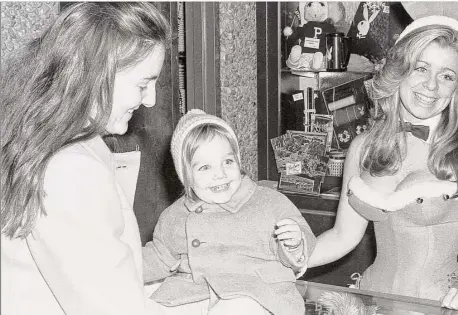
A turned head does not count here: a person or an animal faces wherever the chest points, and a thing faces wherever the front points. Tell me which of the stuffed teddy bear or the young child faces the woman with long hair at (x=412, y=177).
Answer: the stuffed teddy bear

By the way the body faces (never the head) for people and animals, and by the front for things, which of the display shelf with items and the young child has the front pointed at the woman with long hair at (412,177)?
the display shelf with items

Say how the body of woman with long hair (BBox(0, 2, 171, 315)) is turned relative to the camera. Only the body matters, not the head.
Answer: to the viewer's right

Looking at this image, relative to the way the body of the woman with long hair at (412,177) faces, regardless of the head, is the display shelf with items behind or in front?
behind

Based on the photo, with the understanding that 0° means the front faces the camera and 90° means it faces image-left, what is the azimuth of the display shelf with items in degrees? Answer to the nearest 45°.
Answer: approximately 0°

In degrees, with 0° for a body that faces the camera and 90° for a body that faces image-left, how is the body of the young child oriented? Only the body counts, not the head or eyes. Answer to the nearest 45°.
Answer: approximately 0°

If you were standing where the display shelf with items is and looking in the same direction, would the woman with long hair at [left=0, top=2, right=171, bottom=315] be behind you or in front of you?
in front

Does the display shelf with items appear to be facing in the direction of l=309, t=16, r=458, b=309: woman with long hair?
yes
